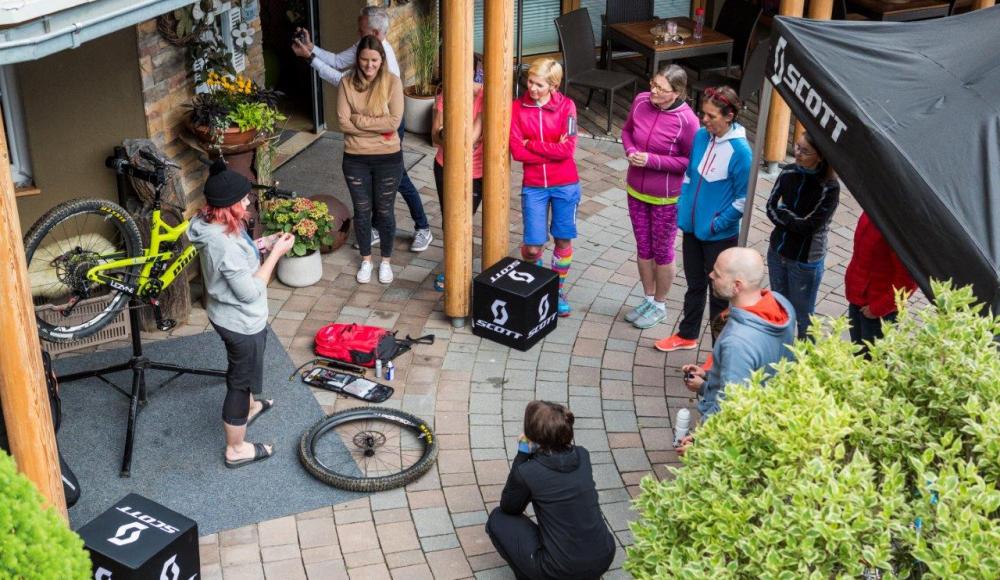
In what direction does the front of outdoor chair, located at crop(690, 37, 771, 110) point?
to the viewer's left

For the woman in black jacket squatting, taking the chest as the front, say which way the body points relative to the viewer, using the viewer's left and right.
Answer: facing away from the viewer and to the left of the viewer

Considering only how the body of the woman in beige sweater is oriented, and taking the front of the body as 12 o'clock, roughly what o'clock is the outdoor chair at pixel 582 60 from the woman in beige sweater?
The outdoor chair is roughly at 7 o'clock from the woman in beige sweater.

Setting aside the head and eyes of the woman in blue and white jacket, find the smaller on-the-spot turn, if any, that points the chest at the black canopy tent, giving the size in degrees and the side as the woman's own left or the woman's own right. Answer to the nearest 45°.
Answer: approximately 90° to the woman's own left

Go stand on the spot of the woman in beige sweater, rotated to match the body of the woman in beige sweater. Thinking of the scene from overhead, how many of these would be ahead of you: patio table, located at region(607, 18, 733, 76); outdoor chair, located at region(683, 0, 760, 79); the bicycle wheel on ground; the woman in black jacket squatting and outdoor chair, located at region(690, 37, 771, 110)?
2

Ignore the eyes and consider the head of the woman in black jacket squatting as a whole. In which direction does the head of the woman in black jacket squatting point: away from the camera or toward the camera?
away from the camera

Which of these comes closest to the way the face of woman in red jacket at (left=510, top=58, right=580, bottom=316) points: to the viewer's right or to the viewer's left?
to the viewer's left
